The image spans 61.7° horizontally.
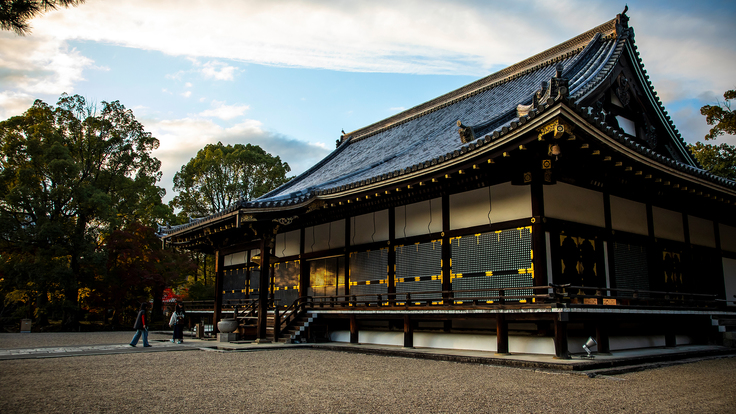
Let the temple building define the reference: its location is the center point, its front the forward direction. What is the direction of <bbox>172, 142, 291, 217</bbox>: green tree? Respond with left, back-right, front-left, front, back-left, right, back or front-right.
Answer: right

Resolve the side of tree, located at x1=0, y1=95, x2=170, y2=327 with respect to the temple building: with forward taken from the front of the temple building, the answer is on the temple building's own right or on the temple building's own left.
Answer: on the temple building's own right

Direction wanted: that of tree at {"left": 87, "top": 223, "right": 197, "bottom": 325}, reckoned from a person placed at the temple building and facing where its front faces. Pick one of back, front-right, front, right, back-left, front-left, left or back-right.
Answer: right

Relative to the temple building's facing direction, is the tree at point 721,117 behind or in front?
behind

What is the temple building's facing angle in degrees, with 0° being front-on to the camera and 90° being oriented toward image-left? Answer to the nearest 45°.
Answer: approximately 45°
